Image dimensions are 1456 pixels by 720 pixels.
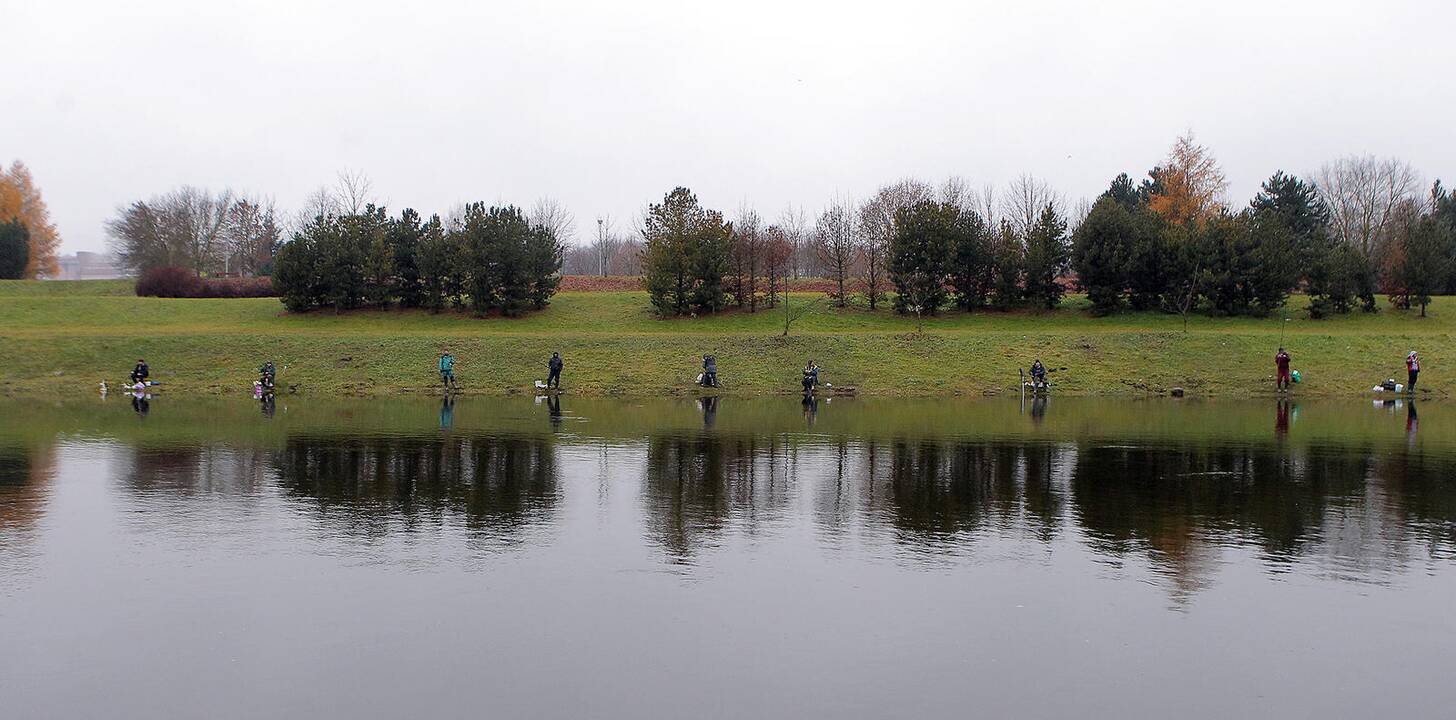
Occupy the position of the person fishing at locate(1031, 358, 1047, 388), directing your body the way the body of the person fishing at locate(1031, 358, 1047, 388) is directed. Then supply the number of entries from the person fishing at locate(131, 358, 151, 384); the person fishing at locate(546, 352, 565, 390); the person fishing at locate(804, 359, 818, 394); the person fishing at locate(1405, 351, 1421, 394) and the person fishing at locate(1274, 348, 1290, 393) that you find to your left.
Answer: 2

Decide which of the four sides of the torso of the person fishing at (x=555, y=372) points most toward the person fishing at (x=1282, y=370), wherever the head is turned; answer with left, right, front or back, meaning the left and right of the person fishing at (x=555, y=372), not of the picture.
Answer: left

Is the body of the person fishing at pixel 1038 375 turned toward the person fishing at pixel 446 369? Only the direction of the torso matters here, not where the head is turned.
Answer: no

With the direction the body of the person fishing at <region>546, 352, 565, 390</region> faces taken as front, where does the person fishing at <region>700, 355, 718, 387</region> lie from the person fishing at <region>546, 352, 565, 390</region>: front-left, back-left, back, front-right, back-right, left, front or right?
left

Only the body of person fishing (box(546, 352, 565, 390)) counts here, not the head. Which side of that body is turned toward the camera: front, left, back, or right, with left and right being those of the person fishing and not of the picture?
front

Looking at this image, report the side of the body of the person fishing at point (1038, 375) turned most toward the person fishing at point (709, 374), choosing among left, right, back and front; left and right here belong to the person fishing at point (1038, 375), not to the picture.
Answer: right

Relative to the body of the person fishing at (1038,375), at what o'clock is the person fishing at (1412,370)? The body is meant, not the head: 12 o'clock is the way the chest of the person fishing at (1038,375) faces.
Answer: the person fishing at (1412,370) is roughly at 9 o'clock from the person fishing at (1038,375).

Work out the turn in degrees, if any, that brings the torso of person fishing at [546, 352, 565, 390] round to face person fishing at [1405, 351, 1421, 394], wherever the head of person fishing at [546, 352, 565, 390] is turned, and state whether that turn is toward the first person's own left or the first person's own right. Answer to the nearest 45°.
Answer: approximately 90° to the first person's own left

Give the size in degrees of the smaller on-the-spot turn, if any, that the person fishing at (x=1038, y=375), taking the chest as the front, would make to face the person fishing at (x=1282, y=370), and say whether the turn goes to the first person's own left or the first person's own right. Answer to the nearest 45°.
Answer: approximately 90° to the first person's own left

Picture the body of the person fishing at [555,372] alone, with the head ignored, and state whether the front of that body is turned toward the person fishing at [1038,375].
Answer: no

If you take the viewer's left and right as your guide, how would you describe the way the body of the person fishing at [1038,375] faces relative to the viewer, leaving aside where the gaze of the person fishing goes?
facing the viewer

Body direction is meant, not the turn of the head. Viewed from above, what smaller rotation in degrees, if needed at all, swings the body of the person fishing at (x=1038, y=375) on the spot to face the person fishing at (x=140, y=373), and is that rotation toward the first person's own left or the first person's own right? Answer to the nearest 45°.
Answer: approximately 90° to the first person's own right

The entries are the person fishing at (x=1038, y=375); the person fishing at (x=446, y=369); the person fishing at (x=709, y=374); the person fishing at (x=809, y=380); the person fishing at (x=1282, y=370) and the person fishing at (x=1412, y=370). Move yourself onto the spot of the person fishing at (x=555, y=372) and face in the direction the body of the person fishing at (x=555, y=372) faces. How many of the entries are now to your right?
1

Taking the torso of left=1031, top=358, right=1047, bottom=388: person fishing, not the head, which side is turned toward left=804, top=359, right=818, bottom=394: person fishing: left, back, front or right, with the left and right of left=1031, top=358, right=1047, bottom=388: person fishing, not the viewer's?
right

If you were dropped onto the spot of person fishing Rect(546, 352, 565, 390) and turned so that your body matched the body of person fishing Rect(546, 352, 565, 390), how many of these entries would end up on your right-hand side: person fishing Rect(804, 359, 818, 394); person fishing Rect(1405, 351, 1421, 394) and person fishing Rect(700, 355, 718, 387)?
0

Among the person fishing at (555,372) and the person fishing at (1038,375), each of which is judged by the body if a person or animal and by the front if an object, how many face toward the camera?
2
